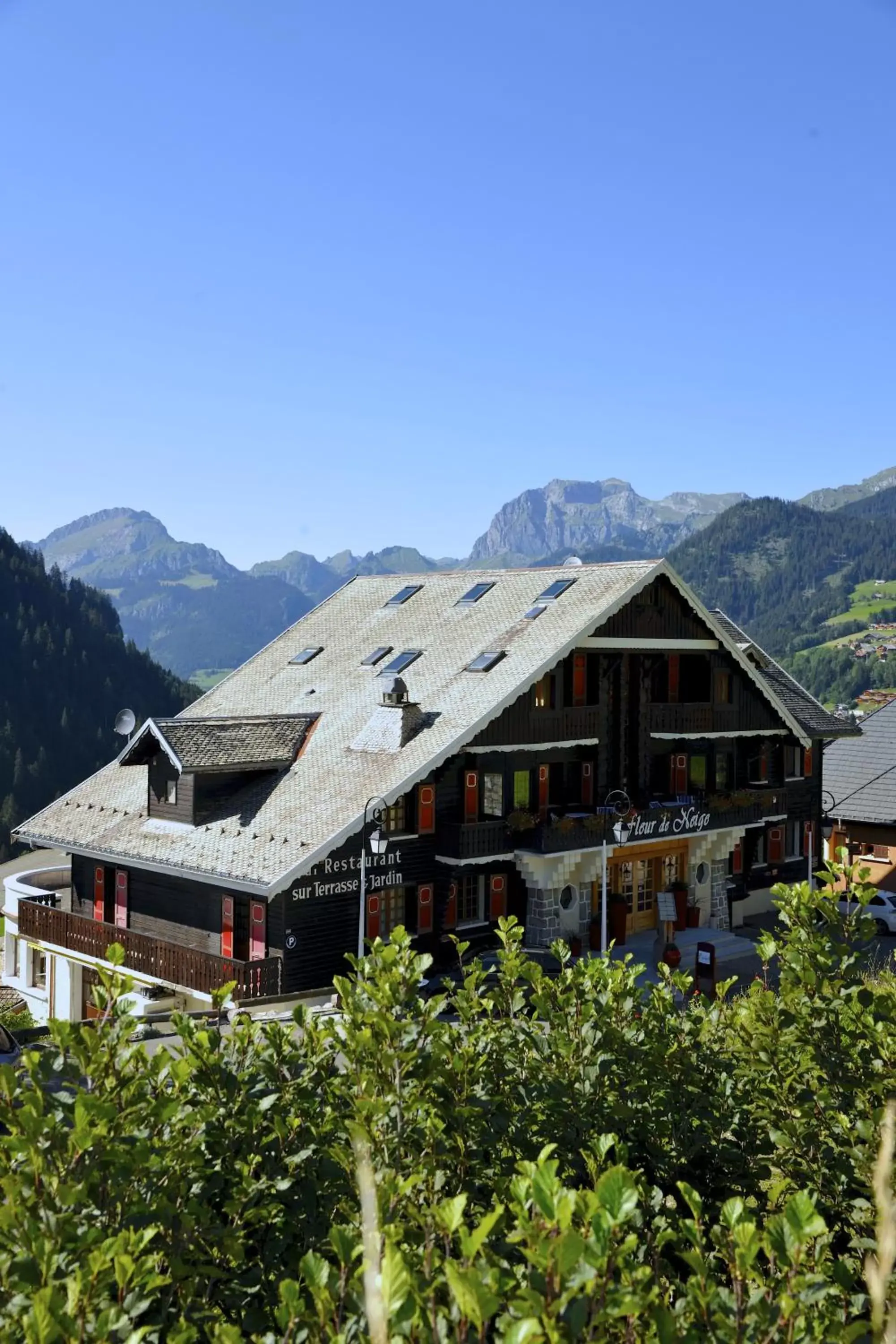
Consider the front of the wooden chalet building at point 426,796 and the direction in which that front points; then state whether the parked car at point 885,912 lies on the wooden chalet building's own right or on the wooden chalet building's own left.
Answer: on the wooden chalet building's own left

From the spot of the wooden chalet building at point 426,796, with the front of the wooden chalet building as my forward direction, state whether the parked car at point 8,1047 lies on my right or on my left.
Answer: on my right

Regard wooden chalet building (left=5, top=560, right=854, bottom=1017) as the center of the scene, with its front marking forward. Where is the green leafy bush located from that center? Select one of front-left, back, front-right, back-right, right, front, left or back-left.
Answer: front-right

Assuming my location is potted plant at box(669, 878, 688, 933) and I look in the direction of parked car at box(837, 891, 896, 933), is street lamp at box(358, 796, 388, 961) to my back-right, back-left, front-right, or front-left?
back-right

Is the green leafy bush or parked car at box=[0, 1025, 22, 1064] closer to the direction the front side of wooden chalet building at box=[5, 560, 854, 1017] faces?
the green leafy bush

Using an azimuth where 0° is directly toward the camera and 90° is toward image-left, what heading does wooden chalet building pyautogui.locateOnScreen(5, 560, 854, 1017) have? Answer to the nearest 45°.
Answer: approximately 315°
